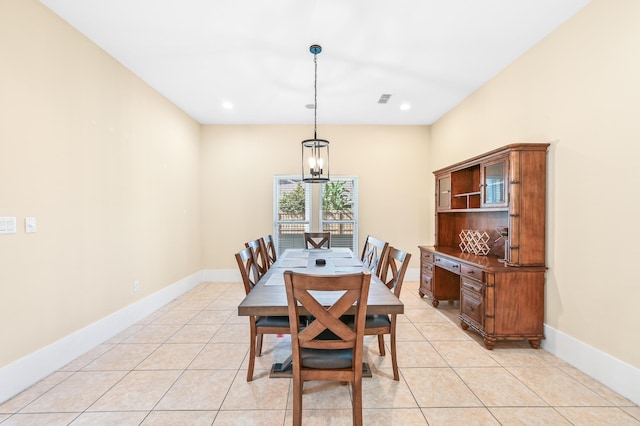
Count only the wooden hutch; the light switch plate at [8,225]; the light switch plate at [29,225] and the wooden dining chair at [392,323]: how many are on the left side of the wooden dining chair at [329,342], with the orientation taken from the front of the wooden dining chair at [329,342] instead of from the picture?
2

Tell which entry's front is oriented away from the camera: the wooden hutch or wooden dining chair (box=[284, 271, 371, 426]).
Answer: the wooden dining chair

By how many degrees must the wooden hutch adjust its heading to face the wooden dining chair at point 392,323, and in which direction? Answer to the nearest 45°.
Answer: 0° — it already faces it

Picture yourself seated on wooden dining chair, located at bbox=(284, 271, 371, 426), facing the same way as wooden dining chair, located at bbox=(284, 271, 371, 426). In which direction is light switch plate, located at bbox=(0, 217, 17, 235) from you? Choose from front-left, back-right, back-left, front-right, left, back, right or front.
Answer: left

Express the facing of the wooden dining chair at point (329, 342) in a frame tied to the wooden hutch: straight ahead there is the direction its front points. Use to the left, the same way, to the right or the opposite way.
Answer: to the right

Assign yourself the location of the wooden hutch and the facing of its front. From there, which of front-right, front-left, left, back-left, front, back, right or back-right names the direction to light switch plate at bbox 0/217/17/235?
front

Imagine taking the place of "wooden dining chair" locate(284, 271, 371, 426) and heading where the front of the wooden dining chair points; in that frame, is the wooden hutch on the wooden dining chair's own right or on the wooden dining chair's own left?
on the wooden dining chair's own right

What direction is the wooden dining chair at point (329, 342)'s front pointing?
away from the camera

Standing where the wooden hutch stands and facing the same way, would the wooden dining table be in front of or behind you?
in front

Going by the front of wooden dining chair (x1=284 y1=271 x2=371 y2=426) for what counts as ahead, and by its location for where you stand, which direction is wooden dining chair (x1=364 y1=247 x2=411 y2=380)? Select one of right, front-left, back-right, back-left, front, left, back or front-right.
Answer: front-right

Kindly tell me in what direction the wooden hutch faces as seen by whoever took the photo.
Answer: facing the viewer and to the left of the viewer

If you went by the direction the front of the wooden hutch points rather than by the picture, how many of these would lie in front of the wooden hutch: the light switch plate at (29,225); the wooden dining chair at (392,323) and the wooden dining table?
3

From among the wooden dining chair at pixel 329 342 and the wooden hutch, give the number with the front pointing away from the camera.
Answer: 1

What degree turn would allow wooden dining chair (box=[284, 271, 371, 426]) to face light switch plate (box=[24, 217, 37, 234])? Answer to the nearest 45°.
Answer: approximately 90° to its left
